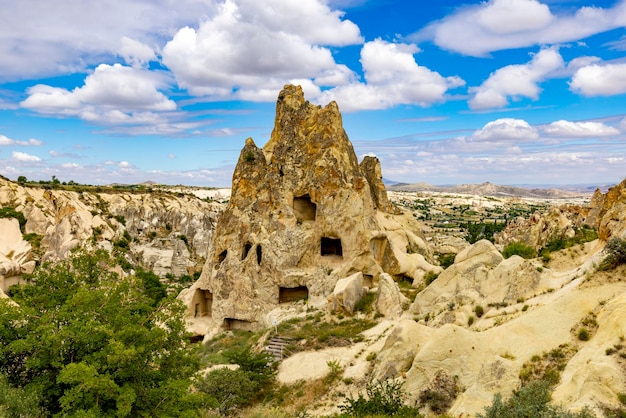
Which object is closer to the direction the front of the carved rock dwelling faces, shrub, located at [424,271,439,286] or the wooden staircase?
the wooden staircase

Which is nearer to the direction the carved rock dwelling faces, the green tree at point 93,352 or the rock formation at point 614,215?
the green tree

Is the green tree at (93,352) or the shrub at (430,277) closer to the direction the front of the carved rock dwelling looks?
the green tree

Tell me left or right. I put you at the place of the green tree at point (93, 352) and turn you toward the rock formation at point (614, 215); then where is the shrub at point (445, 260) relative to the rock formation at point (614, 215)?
left

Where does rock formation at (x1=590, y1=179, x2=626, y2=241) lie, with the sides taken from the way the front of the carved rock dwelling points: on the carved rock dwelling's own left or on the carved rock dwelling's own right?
on the carved rock dwelling's own left

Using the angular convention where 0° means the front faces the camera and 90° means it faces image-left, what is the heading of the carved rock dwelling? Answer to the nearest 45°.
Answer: approximately 0°

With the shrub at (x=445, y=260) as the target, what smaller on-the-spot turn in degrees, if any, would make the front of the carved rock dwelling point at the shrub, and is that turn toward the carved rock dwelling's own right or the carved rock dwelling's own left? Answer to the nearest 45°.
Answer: approximately 135° to the carved rock dwelling's own left

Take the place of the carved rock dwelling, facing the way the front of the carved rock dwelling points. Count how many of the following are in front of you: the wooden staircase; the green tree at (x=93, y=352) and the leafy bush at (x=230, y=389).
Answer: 3

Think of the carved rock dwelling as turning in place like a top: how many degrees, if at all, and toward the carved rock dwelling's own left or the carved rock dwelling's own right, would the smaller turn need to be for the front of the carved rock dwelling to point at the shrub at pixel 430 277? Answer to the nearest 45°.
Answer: approximately 90° to the carved rock dwelling's own left
